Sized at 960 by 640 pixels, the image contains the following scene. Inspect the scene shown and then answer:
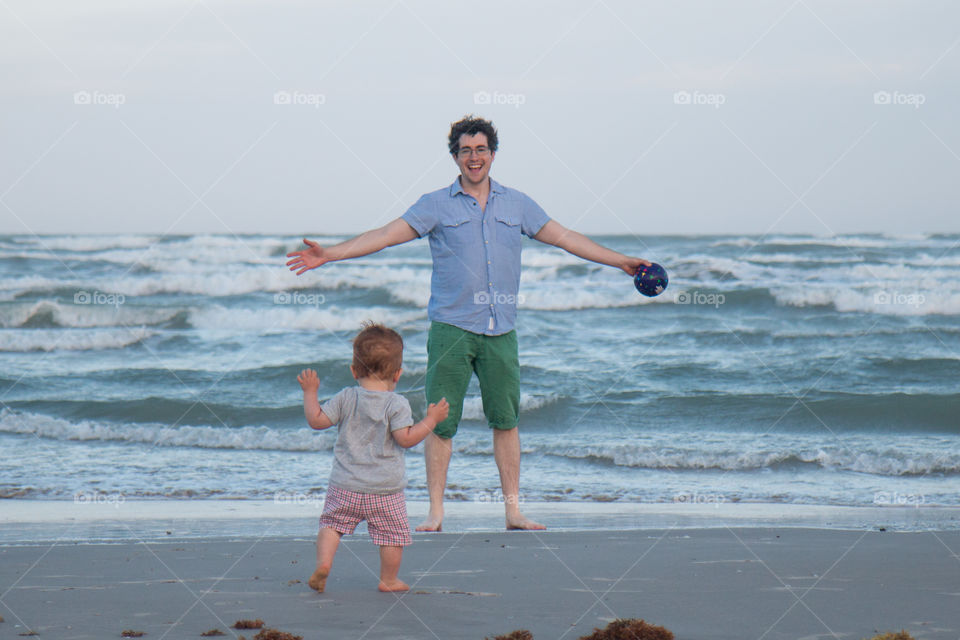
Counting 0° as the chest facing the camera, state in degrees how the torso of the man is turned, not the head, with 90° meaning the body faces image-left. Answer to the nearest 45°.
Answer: approximately 0°
